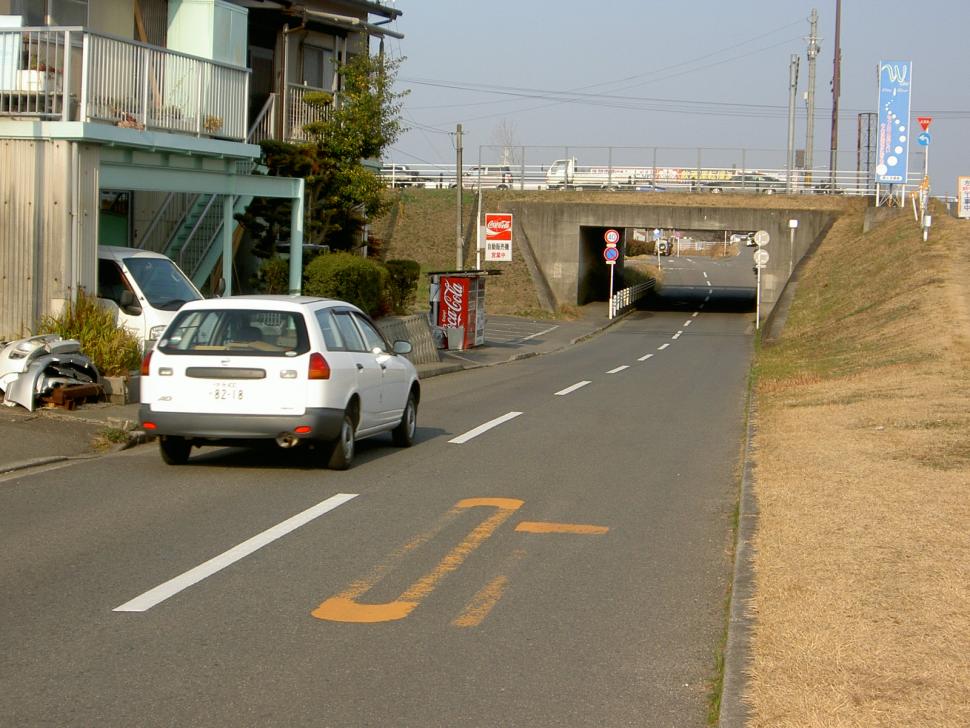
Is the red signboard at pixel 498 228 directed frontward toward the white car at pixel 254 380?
yes

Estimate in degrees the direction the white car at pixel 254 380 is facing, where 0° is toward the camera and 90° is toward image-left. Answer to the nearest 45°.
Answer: approximately 225°

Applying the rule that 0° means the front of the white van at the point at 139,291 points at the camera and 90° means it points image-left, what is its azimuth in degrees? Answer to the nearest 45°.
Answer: approximately 315°

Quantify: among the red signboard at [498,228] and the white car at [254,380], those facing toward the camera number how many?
1

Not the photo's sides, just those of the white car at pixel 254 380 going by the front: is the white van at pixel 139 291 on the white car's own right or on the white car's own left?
on the white car's own left

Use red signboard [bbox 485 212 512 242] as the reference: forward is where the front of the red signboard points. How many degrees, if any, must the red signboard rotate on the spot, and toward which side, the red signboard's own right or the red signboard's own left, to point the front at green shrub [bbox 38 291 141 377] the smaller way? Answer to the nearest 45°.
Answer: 0° — it already faces it
